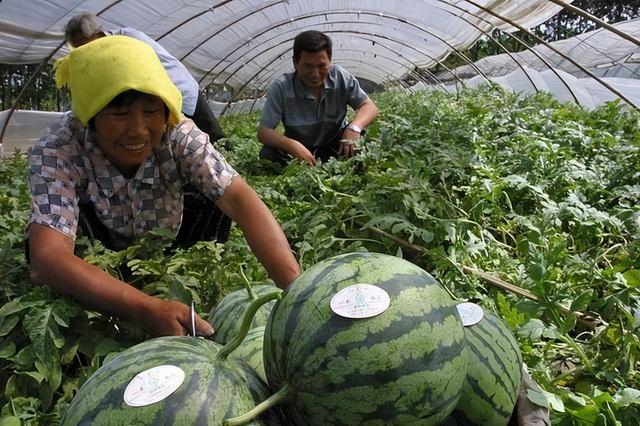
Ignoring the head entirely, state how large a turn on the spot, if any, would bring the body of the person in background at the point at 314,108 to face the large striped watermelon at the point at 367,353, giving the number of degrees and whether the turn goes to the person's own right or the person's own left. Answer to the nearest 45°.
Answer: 0° — they already face it

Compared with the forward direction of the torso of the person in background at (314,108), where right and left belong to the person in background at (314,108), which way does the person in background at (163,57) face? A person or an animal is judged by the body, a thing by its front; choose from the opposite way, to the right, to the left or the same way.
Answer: to the right

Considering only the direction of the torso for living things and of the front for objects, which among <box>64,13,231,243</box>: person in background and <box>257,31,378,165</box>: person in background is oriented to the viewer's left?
<box>64,13,231,243</box>: person in background

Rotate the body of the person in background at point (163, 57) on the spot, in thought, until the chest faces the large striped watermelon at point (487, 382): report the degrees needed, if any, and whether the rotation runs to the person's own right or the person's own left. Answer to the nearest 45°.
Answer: approximately 90° to the person's own left

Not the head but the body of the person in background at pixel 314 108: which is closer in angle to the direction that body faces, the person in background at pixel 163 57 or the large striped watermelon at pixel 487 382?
the large striped watermelon

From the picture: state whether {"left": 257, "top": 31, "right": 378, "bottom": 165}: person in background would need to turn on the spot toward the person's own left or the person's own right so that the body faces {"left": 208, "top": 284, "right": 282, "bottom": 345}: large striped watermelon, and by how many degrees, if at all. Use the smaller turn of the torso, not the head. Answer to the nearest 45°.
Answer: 0° — they already face it

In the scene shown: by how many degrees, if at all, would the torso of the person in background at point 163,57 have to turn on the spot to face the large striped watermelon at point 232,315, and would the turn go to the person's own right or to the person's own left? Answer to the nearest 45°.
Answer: approximately 90° to the person's own left

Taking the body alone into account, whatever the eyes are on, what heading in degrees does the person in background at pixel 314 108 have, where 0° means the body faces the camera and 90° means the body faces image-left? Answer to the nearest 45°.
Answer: approximately 0°

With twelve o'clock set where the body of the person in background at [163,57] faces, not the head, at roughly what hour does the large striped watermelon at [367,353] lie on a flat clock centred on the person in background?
The large striped watermelon is roughly at 9 o'clock from the person in background.

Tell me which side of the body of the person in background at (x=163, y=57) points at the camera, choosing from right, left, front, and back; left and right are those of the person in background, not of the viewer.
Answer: left

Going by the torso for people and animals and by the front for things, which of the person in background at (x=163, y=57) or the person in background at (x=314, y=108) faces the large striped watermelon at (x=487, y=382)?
the person in background at (x=314, y=108)
